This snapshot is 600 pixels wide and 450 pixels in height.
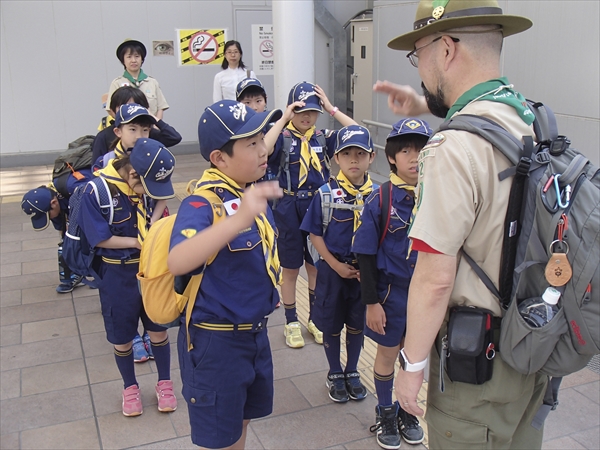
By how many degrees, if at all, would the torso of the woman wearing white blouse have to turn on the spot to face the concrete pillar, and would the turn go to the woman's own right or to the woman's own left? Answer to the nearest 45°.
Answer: approximately 45° to the woman's own left

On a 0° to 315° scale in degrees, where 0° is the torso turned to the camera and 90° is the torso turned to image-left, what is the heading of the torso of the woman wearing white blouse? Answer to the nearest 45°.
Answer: approximately 0°
